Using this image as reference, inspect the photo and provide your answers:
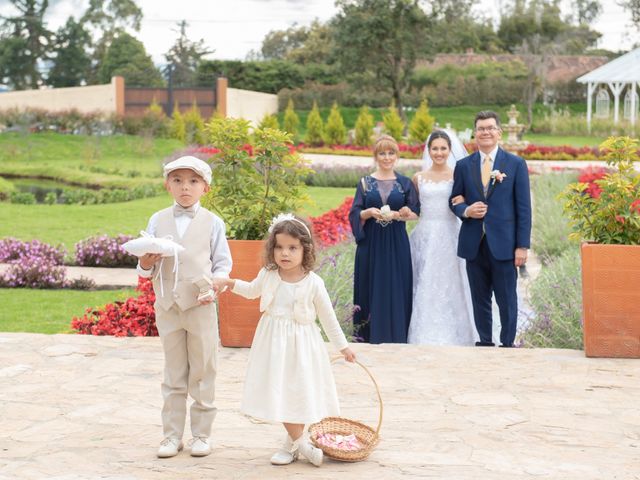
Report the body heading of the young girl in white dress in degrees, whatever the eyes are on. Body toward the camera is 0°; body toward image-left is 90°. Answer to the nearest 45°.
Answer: approximately 0°

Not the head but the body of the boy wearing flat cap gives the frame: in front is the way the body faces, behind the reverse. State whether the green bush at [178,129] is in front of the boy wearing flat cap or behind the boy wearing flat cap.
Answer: behind

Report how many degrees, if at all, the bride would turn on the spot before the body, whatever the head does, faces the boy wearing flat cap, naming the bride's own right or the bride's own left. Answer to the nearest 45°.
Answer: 0° — they already face them

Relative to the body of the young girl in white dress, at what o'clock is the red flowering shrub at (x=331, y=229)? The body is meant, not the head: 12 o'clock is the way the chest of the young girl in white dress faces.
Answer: The red flowering shrub is roughly at 6 o'clock from the young girl in white dress.

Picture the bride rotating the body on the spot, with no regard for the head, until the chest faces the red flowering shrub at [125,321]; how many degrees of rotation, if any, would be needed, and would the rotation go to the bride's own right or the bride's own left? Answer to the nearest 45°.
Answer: approximately 90° to the bride's own right

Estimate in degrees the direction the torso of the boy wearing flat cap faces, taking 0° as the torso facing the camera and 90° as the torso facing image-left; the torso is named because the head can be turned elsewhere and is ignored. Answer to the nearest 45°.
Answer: approximately 0°

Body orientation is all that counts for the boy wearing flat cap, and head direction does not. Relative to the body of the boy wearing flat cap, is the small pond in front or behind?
behind

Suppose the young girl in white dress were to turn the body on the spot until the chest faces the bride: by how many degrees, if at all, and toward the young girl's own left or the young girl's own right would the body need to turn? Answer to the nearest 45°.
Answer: approximately 180°
